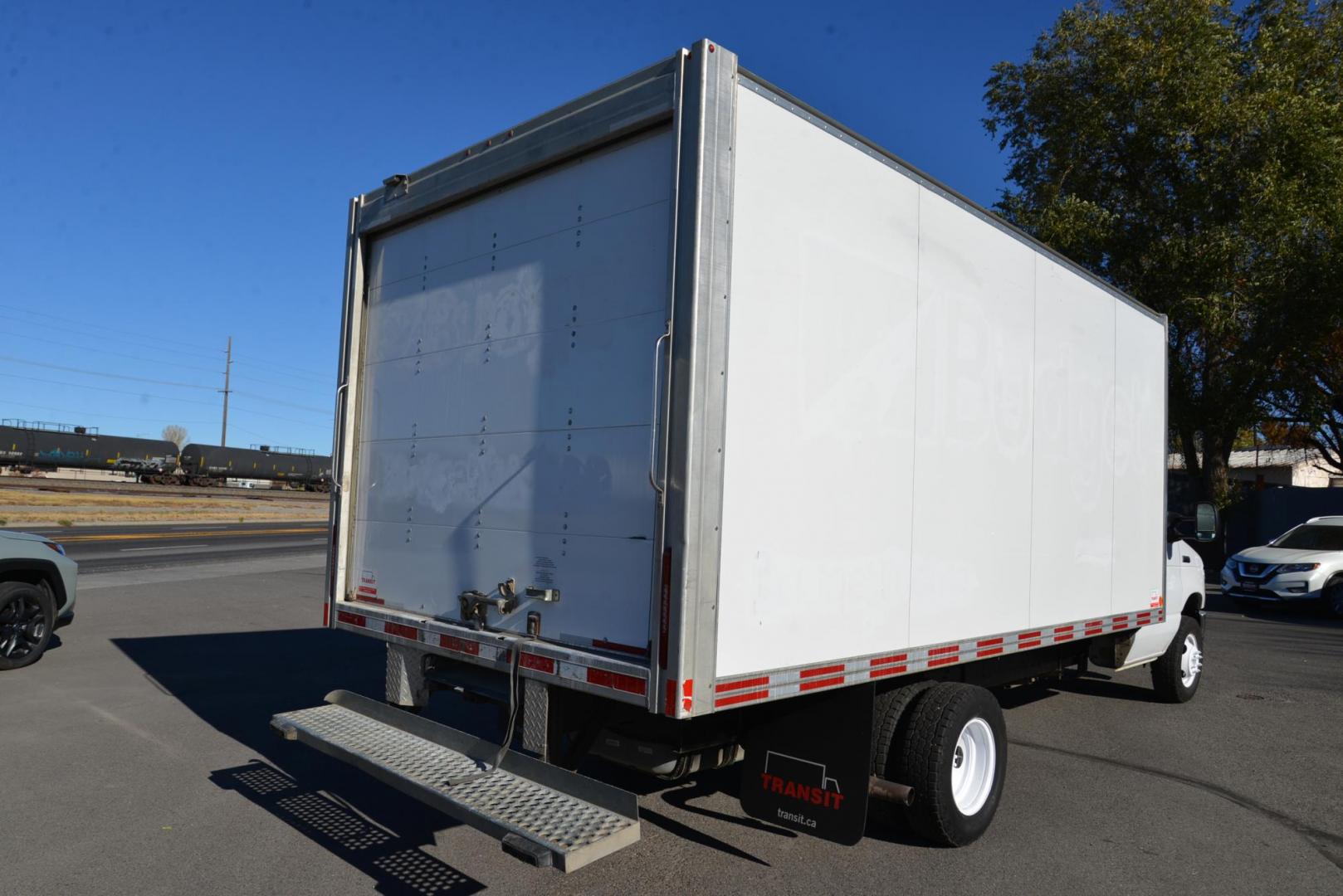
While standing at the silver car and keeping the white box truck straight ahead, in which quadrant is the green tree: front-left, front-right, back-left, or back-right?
front-left

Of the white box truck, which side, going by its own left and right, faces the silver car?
left

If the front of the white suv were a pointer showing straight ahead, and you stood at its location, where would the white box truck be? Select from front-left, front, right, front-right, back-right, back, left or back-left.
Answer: front-left

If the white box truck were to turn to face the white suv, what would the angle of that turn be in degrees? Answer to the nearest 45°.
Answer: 0° — it already faces it

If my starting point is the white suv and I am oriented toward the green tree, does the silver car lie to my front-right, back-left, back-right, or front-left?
back-left

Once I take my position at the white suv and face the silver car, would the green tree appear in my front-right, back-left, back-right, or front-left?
back-right

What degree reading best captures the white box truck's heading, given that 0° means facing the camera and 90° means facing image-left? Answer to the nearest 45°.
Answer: approximately 225°

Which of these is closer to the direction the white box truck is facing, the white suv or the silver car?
the white suv

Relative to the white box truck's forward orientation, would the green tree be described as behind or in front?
in front

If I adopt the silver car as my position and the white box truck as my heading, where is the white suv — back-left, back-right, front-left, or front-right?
front-left

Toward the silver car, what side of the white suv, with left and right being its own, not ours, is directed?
front

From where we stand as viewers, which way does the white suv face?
facing the viewer and to the left of the viewer
